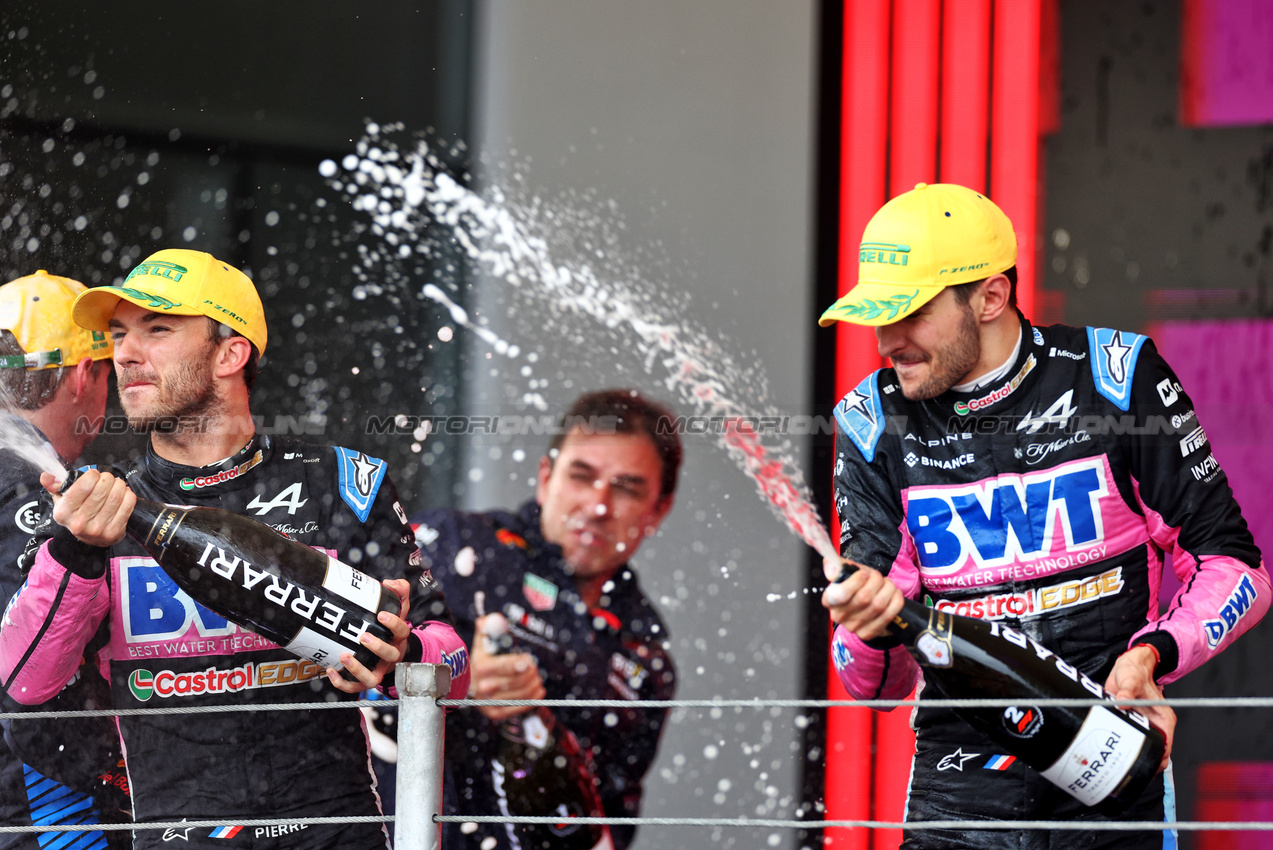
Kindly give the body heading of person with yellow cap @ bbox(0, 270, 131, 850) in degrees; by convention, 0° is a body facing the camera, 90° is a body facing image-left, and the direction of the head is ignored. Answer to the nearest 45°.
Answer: approximately 225°

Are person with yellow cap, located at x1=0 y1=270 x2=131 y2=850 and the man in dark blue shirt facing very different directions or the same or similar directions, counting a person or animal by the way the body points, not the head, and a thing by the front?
very different directions

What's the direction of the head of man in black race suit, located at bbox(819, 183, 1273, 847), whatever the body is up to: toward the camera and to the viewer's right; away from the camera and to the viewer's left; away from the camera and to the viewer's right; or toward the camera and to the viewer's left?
toward the camera and to the viewer's left
